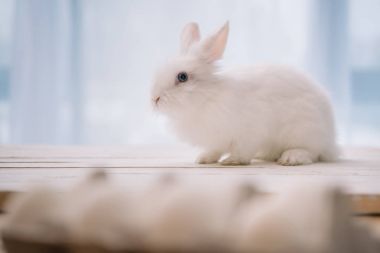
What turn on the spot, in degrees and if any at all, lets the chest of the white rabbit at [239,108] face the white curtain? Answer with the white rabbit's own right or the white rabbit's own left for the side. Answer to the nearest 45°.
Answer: approximately 45° to the white rabbit's own right

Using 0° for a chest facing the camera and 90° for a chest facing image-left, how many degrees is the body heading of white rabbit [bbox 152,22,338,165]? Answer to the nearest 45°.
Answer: approximately 90°
